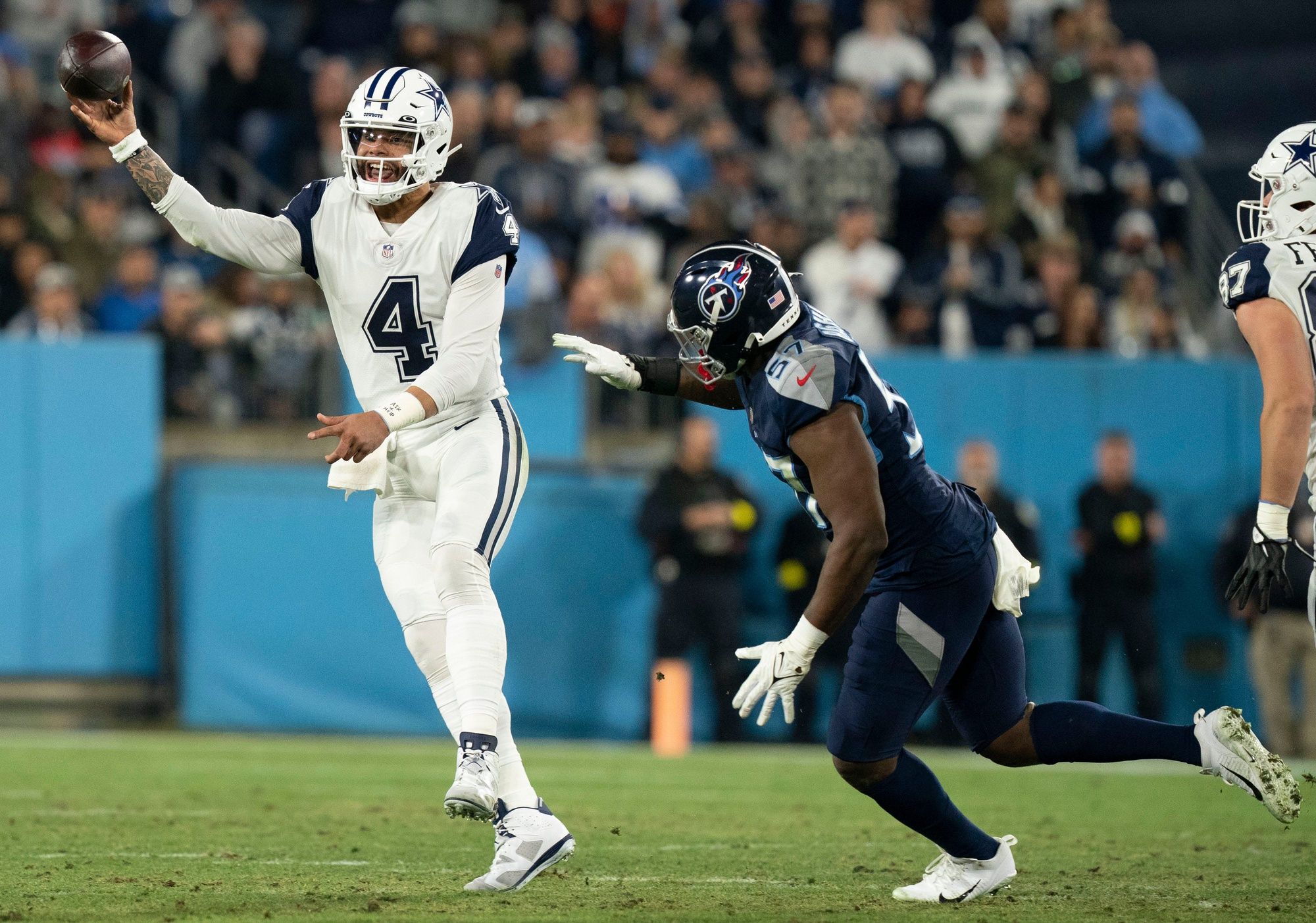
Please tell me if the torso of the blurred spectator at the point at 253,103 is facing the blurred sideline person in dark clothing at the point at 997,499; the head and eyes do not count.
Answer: no

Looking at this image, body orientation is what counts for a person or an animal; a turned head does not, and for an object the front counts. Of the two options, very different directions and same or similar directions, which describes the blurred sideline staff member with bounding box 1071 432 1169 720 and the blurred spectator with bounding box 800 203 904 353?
same or similar directions

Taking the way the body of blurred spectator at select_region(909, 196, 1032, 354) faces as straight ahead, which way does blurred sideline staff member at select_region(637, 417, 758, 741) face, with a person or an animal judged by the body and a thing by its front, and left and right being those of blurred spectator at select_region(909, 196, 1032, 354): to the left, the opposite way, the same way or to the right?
the same way

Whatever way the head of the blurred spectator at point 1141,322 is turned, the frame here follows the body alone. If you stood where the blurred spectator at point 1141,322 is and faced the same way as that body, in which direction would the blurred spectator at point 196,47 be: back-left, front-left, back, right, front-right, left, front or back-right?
right

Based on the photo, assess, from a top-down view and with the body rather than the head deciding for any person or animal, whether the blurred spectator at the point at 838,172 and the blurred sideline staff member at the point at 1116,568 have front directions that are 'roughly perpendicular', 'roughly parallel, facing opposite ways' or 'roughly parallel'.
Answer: roughly parallel

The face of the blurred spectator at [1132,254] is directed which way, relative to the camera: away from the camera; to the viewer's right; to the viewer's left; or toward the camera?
toward the camera

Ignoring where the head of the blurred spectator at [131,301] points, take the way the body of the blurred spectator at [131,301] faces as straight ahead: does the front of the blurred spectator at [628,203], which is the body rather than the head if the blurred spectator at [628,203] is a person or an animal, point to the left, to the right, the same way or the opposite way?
the same way

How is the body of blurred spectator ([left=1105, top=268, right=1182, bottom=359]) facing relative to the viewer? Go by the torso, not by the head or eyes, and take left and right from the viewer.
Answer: facing the viewer

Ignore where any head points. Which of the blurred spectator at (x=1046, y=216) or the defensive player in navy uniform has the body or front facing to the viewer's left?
the defensive player in navy uniform

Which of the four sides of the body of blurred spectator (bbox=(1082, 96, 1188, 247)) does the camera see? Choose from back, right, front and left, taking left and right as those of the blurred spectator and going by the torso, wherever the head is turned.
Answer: front

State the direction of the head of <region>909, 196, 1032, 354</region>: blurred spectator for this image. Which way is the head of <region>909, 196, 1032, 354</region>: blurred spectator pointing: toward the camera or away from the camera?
toward the camera

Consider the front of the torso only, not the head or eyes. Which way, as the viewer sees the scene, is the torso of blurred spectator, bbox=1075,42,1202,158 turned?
toward the camera

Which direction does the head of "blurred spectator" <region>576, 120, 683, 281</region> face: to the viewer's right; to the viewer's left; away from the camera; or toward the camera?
toward the camera

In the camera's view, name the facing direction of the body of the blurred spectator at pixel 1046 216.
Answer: toward the camera

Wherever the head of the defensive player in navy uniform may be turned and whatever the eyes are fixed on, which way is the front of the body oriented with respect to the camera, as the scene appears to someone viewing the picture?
to the viewer's left

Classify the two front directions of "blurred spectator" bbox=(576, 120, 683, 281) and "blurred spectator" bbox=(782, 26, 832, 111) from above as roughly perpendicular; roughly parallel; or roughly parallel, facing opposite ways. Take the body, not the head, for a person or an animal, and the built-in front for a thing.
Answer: roughly parallel
